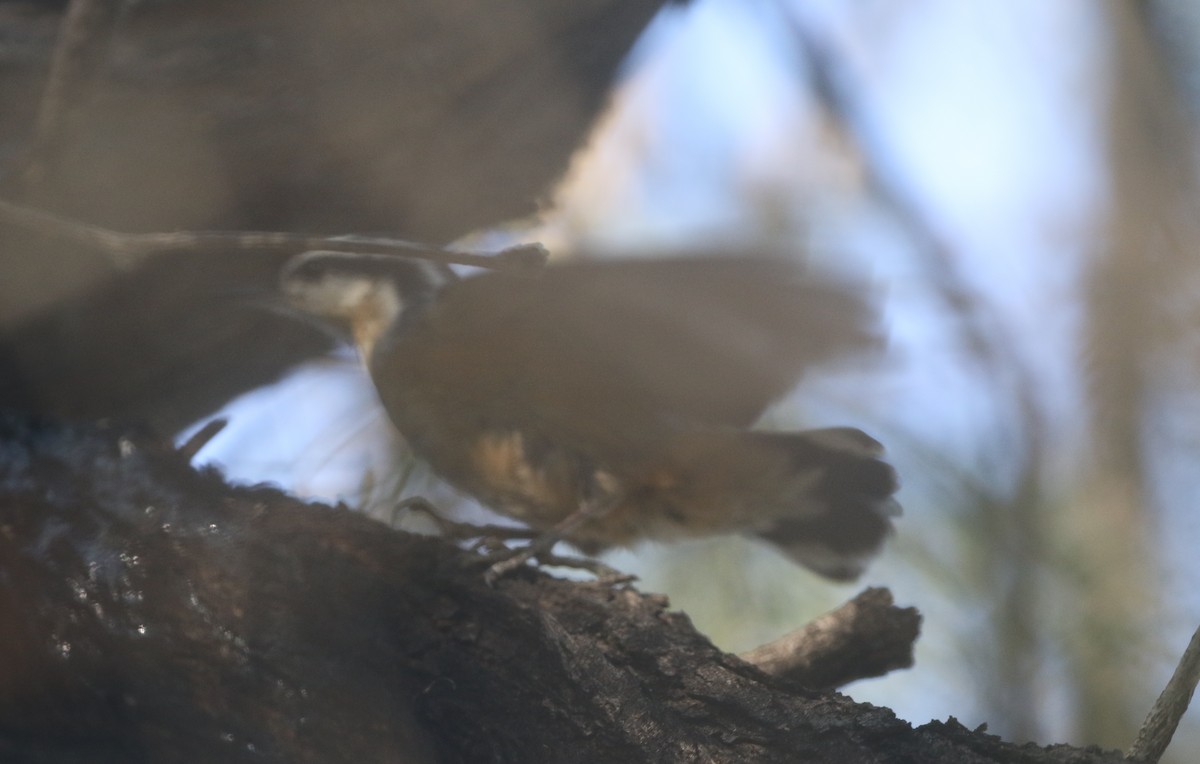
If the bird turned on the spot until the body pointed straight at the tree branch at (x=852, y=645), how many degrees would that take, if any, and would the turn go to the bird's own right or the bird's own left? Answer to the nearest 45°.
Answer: approximately 135° to the bird's own left

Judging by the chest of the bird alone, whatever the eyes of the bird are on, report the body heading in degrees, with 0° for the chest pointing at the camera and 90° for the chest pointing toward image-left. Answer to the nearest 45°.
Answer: approximately 90°
